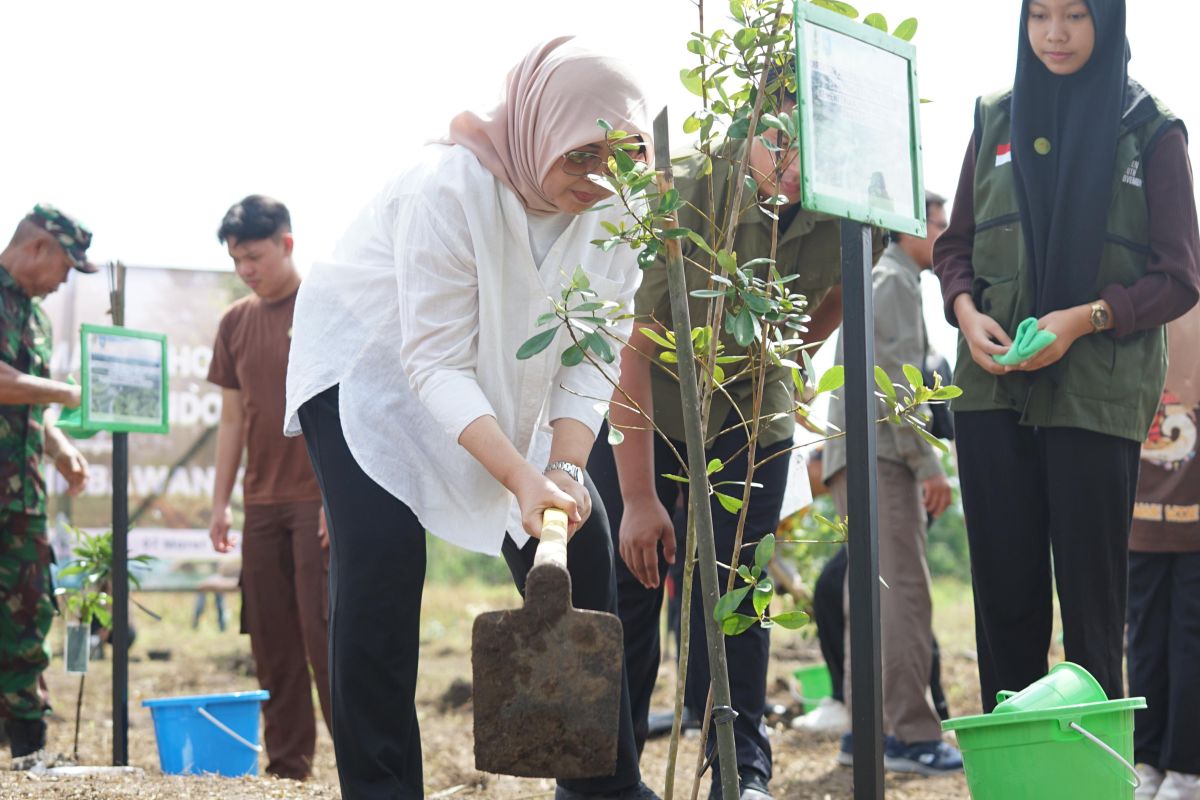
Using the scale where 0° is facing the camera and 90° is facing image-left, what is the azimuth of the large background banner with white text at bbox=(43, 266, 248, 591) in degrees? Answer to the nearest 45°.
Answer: approximately 0°

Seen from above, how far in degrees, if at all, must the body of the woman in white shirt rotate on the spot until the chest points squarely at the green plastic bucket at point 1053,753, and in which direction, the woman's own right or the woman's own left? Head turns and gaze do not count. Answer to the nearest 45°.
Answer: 0° — they already face it

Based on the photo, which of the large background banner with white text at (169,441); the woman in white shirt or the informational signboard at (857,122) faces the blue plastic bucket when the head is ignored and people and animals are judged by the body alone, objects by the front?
the large background banner with white text at (169,441)

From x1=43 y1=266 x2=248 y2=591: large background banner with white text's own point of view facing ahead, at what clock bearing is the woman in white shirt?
The woman in white shirt is roughly at 12 o'clock from the large background banner with white text.

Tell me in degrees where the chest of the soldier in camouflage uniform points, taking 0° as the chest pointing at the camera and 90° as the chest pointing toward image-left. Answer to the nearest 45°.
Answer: approximately 270°

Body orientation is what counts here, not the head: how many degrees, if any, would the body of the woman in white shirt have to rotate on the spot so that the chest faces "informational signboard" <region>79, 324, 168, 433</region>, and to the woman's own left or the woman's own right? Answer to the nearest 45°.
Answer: approximately 180°

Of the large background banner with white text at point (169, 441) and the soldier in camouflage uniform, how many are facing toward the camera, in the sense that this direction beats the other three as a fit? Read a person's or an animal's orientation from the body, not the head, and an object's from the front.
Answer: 1

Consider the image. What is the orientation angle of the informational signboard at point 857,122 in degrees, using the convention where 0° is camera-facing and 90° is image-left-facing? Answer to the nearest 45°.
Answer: approximately 315°
